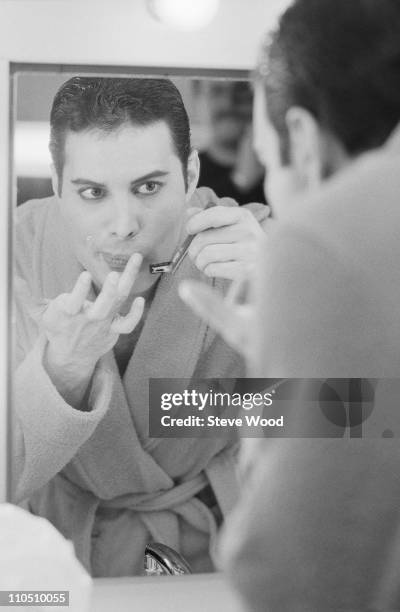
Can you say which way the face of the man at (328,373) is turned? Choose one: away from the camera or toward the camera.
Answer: away from the camera

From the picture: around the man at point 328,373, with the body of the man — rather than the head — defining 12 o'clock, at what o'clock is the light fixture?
The light fixture is roughly at 1 o'clock from the man.

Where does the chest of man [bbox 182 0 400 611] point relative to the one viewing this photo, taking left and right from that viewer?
facing away from the viewer and to the left of the viewer

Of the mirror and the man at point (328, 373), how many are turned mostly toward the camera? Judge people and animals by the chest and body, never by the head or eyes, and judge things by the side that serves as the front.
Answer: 1

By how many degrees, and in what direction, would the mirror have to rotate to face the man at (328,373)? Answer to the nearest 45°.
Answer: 0° — it already faces them
